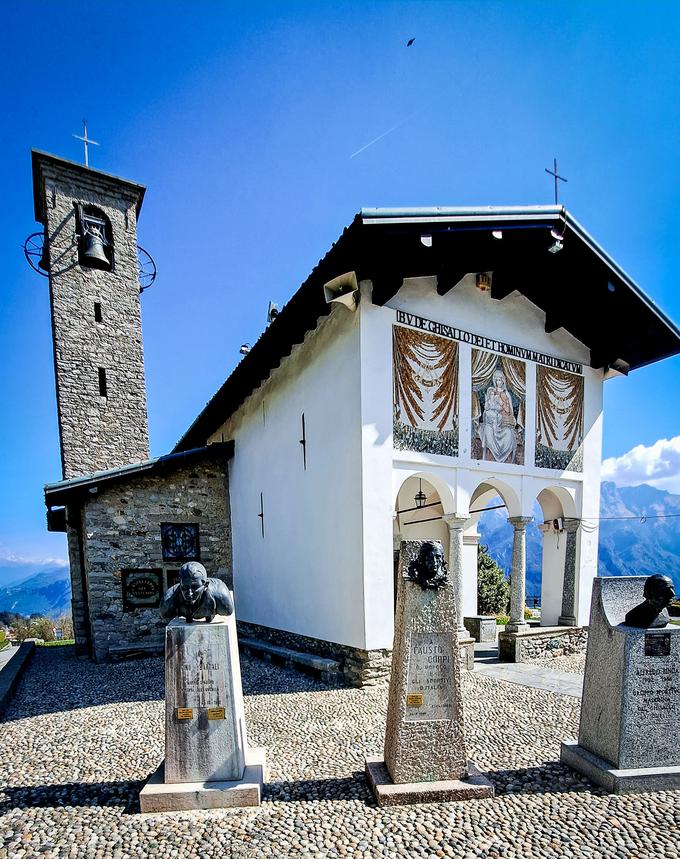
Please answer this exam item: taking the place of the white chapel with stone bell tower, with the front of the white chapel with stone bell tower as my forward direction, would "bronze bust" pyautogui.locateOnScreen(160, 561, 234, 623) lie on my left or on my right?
on my right

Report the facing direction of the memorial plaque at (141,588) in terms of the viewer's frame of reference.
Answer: facing the viewer

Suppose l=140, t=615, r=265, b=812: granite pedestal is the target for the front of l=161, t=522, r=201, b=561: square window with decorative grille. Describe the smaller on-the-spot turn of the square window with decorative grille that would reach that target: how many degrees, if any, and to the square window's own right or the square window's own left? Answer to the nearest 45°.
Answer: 0° — it already faces it

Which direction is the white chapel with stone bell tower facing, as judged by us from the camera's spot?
facing the viewer and to the right of the viewer

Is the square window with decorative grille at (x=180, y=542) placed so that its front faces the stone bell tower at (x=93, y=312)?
no

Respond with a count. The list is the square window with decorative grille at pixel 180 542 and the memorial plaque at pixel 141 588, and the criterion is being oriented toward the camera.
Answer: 2

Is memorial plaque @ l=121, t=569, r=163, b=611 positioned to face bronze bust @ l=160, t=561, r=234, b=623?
yes

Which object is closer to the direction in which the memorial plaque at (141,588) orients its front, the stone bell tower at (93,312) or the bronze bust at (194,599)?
the bronze bust

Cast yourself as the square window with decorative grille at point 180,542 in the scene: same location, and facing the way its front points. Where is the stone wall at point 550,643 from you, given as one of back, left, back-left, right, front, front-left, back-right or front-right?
front-left

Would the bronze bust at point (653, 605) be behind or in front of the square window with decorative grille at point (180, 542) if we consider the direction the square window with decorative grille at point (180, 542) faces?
in front

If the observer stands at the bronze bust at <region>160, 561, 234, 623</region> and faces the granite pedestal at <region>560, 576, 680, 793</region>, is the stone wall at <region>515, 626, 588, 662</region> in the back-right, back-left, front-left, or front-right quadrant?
front-left

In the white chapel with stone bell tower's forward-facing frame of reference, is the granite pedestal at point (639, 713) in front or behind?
in front

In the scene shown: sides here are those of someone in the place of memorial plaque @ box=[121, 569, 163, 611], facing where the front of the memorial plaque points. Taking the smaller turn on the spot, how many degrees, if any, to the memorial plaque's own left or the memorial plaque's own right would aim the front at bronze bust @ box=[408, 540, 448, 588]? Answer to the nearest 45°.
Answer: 0° — it already faces it

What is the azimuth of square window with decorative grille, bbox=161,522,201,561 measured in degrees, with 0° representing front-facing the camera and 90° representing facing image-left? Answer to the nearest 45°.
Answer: approximately 0°
